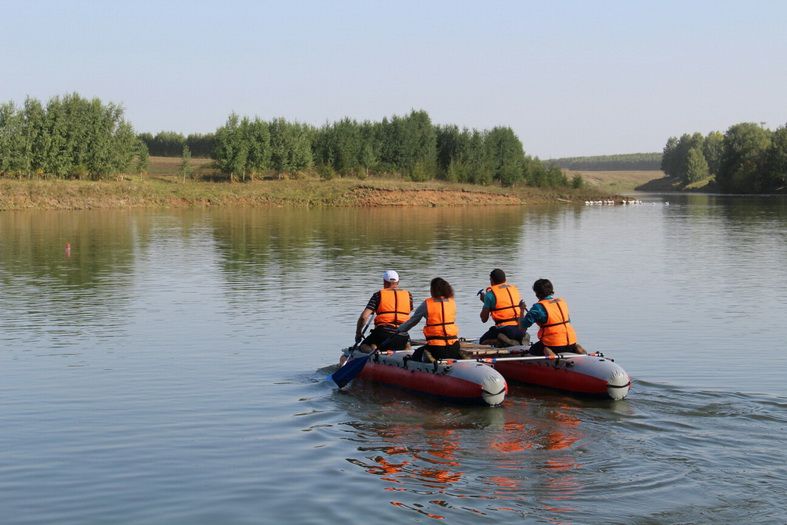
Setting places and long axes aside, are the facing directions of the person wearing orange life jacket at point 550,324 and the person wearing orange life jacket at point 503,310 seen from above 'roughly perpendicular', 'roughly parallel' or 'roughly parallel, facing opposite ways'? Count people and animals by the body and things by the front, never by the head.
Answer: roughly parallel

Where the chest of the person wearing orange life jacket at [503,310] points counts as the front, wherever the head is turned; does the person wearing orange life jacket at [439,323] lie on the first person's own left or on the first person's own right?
on the first person's own left

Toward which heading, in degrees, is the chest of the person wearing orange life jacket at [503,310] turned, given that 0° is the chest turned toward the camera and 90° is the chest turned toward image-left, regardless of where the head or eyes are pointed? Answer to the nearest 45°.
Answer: approximately 135°

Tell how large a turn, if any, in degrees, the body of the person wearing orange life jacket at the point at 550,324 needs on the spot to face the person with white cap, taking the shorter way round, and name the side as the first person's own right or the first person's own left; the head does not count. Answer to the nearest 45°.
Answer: approximately 45° to the first person's own left

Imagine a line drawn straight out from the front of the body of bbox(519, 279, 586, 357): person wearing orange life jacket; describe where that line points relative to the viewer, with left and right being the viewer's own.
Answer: facing away from the viewer and to the left of the viewer

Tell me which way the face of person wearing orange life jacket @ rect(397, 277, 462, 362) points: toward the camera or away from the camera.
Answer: away from the camera

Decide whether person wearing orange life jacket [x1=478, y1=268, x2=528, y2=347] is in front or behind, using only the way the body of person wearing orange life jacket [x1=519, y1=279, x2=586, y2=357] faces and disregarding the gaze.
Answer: in front

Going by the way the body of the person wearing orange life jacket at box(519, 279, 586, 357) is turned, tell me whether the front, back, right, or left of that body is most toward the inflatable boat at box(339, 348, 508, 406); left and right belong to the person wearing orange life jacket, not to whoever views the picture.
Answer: left

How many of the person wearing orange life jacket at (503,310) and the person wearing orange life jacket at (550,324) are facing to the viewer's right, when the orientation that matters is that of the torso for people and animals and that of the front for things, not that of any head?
0

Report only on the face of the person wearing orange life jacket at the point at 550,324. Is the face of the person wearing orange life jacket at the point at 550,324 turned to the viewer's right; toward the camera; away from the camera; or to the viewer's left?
away from the camera
